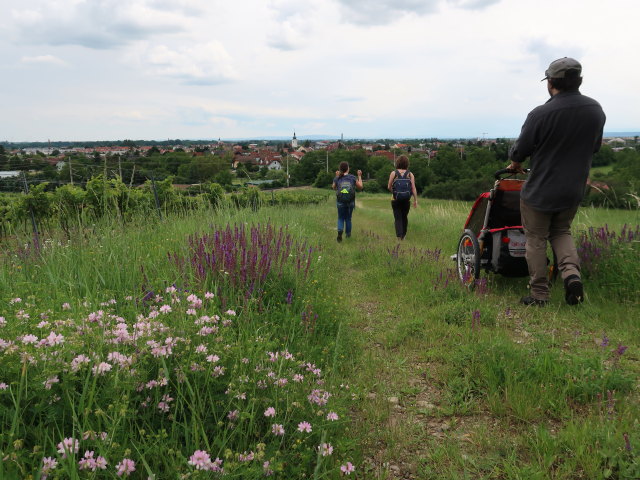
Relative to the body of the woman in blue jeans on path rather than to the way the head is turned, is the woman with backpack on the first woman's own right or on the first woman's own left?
on the first woman's own right

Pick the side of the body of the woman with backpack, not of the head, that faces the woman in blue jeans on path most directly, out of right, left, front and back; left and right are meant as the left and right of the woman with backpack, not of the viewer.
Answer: left

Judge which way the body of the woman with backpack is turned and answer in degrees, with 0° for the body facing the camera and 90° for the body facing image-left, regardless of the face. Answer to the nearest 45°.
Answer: approximately 180°

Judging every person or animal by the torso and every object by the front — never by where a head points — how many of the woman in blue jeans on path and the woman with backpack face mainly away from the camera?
2

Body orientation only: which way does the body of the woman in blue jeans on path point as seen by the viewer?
away from the camera
